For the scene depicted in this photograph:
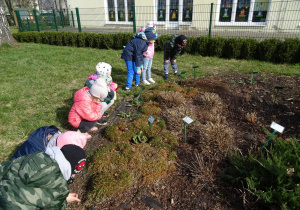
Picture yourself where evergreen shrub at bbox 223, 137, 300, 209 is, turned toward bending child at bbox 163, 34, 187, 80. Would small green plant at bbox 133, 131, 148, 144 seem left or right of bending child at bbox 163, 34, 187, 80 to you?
left

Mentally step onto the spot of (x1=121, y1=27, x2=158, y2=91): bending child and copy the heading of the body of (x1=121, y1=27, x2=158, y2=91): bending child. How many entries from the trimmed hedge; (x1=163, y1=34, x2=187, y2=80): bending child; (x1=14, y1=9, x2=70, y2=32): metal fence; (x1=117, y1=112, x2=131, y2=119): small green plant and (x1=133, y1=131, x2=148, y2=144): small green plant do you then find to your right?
2
